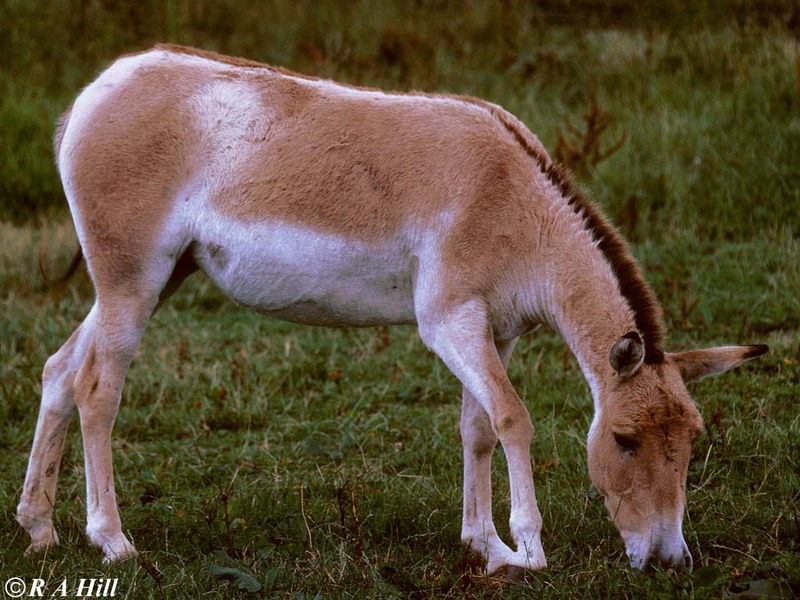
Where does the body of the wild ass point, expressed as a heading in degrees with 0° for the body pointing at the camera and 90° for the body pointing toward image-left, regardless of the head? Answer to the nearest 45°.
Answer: approximately 270°
